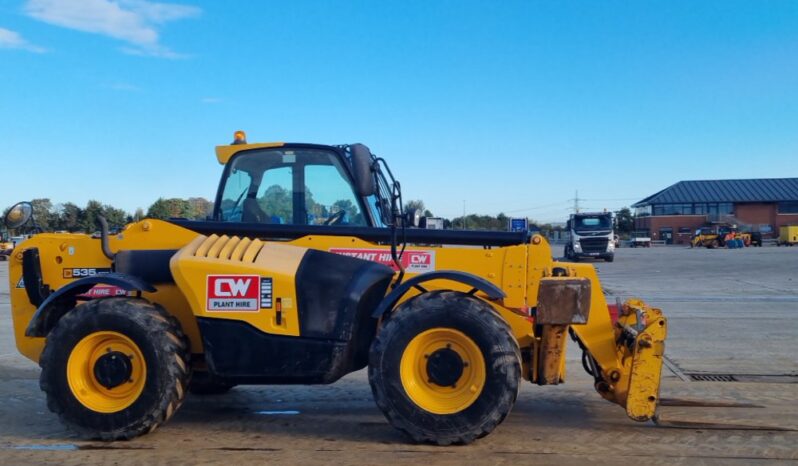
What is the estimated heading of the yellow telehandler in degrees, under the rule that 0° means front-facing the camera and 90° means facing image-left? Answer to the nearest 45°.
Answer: approximately 270°
